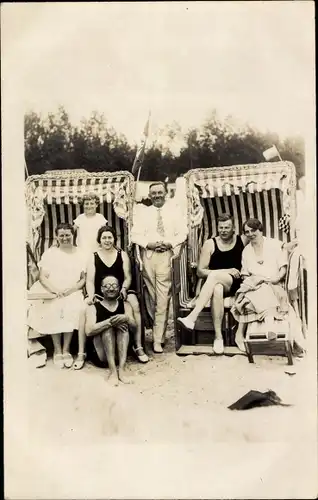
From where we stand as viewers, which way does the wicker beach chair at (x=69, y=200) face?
facing the viewer

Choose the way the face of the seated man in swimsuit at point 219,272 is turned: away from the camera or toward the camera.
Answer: toward the camera

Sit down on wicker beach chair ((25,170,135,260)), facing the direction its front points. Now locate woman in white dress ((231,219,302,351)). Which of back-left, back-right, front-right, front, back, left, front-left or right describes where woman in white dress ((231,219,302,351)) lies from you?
left
